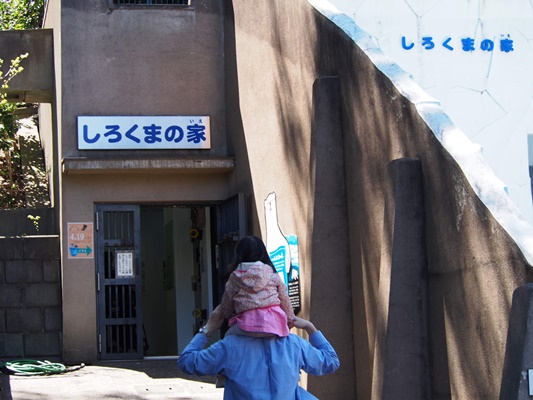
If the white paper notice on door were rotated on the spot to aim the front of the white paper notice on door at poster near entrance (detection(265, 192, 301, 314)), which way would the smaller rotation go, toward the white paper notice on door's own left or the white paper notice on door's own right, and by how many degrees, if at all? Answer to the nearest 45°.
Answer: approximately 45° to the white paper notice on door's own left

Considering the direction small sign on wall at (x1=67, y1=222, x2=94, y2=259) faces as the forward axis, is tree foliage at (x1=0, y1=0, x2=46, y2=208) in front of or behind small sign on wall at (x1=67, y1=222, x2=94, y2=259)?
behind

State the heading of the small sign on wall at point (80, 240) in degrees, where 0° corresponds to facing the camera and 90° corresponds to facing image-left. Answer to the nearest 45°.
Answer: approximately 0°

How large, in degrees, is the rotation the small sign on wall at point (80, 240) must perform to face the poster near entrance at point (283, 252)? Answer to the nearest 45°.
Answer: approximately 45° to its left

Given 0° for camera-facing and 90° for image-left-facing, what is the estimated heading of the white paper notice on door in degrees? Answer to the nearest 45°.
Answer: approximately 0°

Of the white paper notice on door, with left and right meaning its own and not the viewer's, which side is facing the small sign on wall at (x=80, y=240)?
right

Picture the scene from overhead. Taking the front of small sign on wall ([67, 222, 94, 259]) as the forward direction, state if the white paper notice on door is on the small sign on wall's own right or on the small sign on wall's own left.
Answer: on the small sign on wall's own left

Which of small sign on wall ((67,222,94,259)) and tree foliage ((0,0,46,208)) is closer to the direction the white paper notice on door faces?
the small sign on wall

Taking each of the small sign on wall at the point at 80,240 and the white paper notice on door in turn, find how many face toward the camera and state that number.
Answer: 2
